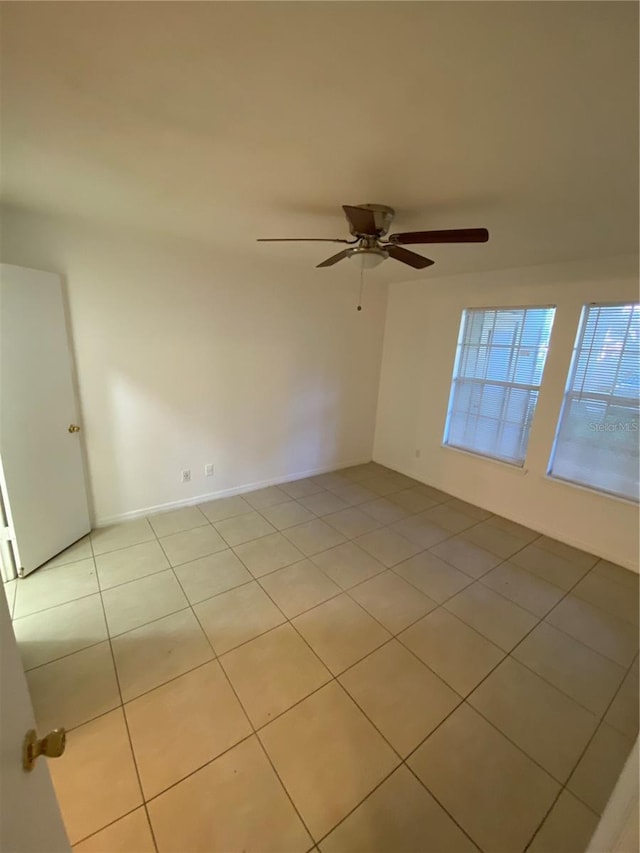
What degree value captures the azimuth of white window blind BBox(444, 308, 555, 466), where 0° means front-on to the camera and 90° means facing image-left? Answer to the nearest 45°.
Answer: approximately 45°

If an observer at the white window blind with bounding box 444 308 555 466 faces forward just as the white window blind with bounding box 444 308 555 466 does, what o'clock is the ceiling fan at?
The ceiling fan is roughly at 11 o'clock from the white window blind.

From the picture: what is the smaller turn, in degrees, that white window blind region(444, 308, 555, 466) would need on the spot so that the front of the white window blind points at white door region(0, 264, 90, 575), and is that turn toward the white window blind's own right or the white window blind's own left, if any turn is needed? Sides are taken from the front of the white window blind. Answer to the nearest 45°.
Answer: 0° — it already faces it

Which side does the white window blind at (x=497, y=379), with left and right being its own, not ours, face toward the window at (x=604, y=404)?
left

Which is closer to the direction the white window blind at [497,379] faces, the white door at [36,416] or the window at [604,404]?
the white door
